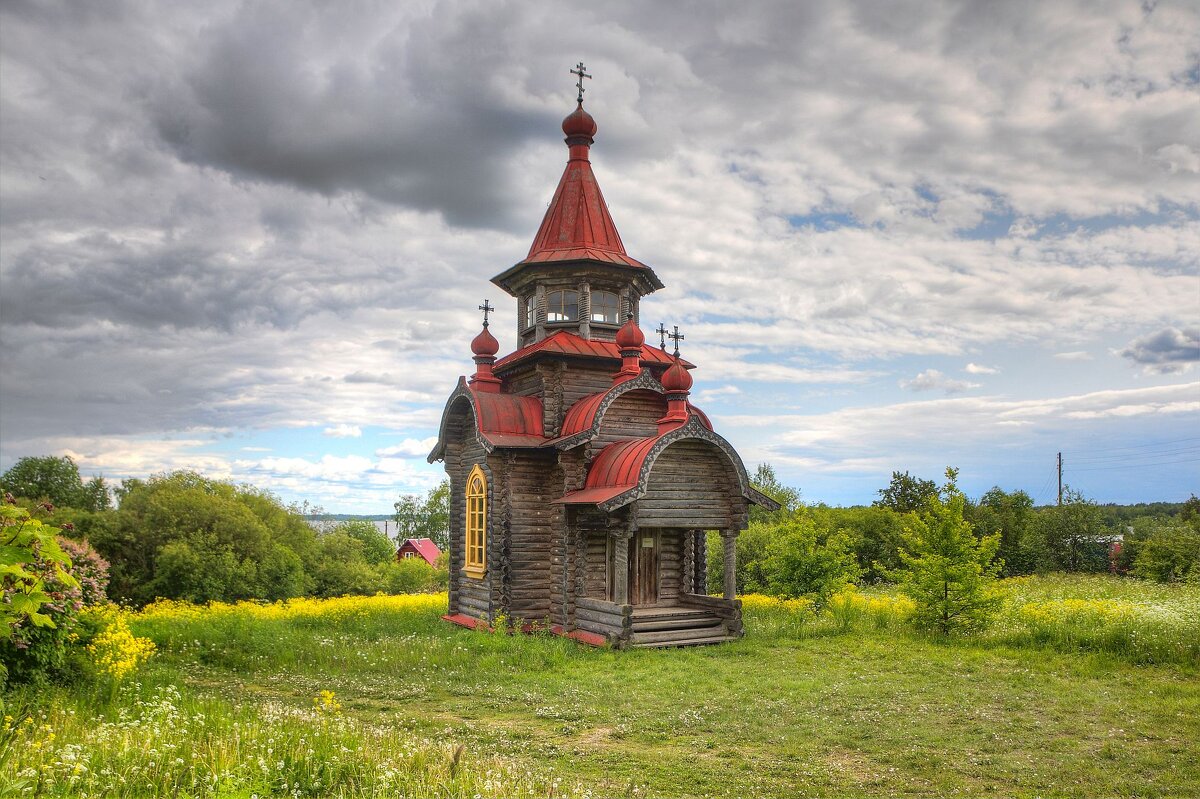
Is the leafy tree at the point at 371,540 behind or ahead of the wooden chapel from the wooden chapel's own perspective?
behind

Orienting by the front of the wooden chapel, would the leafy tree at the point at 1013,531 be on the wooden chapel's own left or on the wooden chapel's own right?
on the wooden chapel's own left

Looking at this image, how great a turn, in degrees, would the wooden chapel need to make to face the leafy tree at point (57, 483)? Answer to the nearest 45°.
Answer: approximately 180°

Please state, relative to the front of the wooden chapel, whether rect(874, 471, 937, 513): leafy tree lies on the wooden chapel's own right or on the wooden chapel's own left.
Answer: on the wooden chapel's own left

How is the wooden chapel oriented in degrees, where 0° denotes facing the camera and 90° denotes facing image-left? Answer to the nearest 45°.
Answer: approximately 315°

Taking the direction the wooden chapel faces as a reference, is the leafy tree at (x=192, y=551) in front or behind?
behind

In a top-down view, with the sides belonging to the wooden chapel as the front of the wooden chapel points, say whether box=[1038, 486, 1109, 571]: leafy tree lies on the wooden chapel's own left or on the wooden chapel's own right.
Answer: on the wooden chapel's own left

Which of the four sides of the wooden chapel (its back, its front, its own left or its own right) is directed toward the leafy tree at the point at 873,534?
left

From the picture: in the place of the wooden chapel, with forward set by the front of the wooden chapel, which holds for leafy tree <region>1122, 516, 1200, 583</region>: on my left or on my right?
on my left

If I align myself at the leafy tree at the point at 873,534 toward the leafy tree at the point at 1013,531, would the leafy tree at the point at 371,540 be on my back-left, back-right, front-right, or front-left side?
back-left
